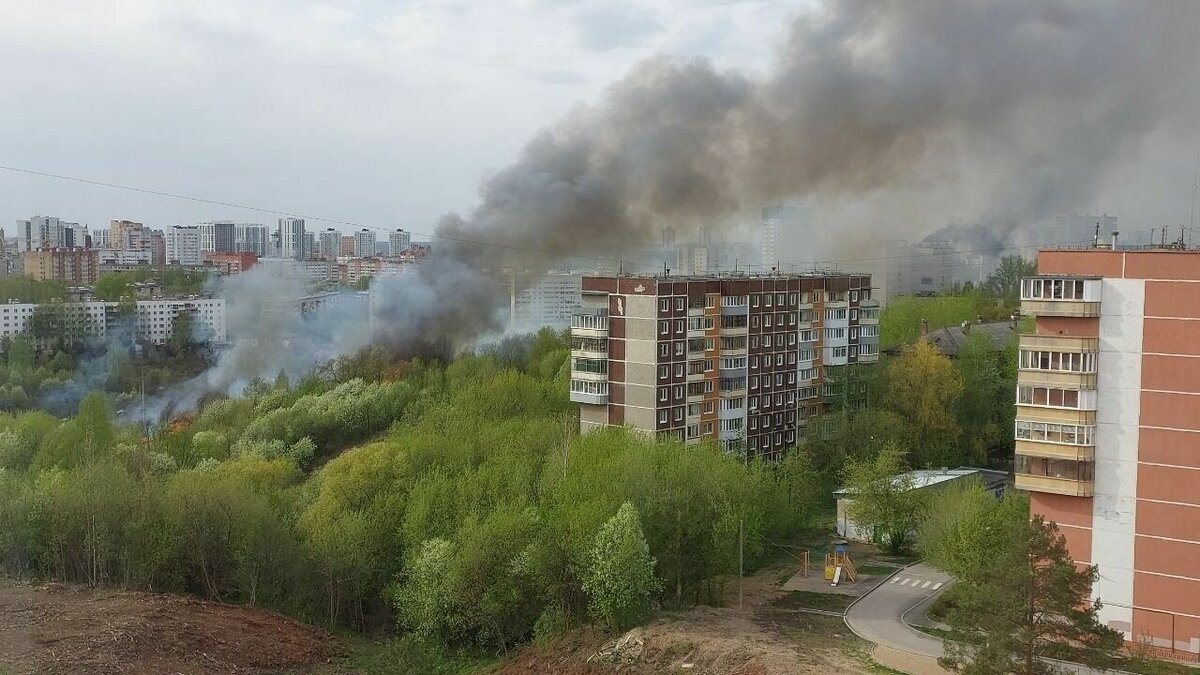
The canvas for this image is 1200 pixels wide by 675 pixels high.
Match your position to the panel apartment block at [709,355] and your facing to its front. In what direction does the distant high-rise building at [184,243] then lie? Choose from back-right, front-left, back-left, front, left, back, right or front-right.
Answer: back

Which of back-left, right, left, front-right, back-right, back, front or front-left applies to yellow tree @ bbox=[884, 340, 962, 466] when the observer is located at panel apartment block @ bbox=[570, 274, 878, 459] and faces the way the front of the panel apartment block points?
left

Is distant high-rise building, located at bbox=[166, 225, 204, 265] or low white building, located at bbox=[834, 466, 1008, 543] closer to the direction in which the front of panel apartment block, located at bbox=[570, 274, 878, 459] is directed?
the low white building

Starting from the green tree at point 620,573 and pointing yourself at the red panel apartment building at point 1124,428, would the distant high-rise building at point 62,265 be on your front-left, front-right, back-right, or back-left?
back-left

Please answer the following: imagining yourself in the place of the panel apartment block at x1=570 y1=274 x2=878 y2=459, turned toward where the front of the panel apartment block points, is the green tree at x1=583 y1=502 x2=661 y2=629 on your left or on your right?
on your right

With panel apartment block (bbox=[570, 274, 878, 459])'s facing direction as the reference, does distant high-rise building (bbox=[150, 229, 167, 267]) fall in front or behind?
behind

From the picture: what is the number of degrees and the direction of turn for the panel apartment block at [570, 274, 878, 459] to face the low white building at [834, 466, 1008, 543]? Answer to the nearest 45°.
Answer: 0° — it already faces it

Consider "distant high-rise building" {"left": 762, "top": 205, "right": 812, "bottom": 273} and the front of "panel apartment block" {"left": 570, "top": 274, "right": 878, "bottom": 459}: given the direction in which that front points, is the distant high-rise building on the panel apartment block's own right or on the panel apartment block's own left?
on the panel apartment block's own left
